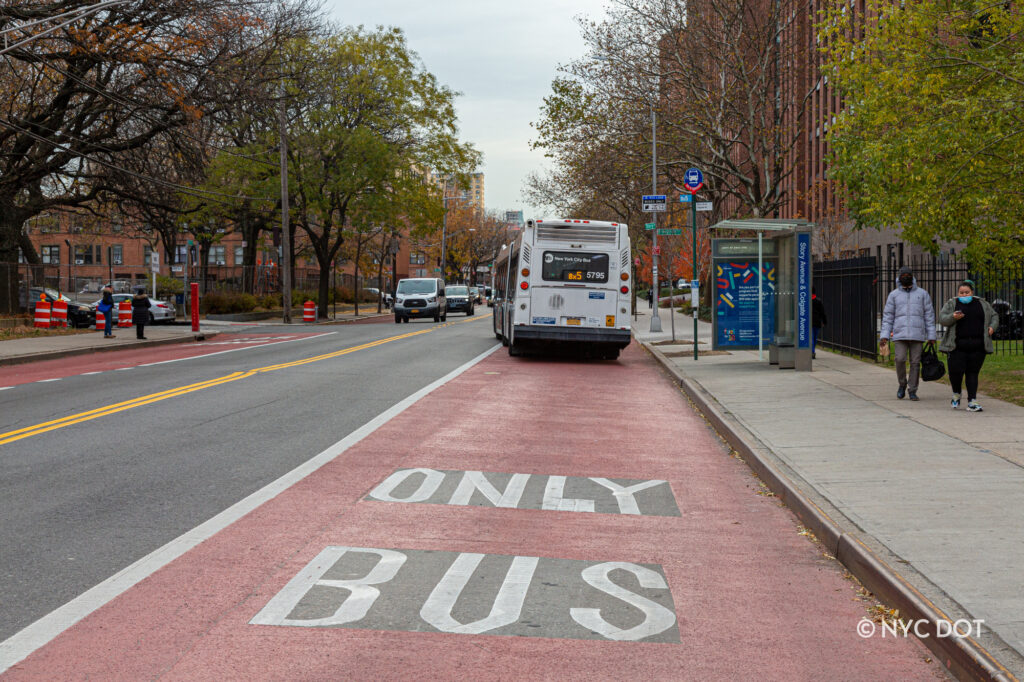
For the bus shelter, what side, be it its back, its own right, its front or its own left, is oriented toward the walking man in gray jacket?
left

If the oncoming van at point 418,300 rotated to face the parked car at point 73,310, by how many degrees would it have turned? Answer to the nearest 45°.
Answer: approximately 45° to its right

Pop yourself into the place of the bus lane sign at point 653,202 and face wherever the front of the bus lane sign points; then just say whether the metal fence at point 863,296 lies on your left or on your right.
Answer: on your left

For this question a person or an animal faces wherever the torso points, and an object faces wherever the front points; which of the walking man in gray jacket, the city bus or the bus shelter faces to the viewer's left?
the bus shelter

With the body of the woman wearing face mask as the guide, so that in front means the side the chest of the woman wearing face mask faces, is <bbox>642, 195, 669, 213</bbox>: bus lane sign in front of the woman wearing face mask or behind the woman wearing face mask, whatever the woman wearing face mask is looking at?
behind

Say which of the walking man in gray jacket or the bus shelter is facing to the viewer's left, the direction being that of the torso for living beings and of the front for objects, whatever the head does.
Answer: the bus shelter

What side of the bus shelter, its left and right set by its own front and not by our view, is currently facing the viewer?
left

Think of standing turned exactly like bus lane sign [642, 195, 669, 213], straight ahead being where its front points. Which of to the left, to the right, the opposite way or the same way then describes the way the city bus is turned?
the opposite way

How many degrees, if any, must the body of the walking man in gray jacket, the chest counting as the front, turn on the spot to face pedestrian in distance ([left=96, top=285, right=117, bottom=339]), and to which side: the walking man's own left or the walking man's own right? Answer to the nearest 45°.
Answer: approximately 135° to the walking man's own right

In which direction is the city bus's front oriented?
away from the camera
